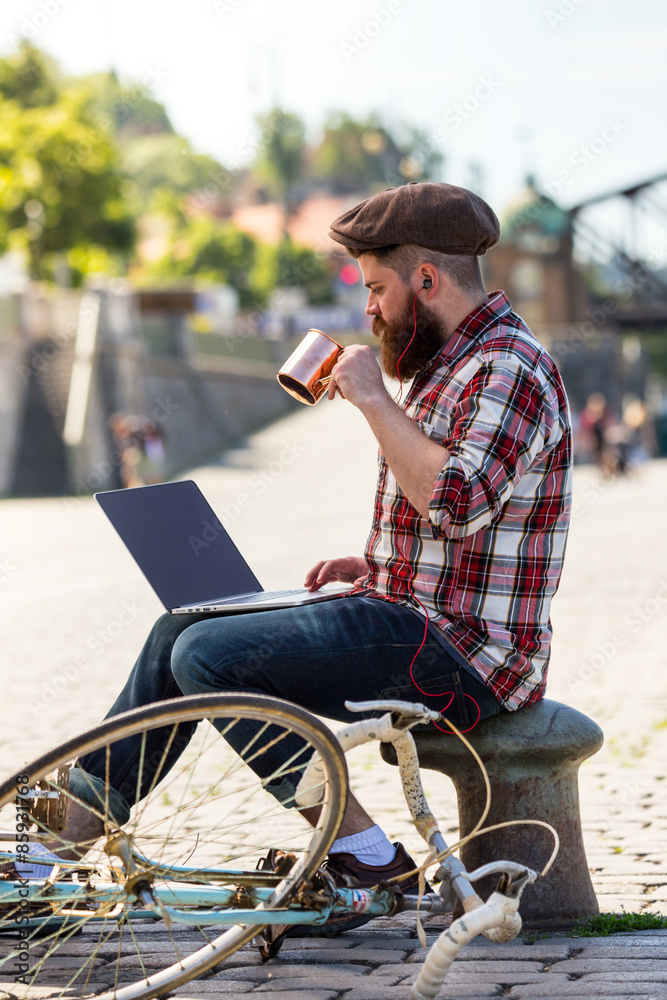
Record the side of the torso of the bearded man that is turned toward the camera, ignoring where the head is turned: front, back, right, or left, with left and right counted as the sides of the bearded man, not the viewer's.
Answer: left

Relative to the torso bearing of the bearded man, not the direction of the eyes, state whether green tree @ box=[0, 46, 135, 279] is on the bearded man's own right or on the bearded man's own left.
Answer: on the bearded man's own right

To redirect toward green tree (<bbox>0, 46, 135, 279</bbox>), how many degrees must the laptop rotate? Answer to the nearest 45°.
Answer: approximately 135° to its left

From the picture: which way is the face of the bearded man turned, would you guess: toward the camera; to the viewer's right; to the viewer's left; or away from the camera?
to the viewer's left

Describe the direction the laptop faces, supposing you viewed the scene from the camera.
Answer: facing the viewer and to the right of the viewer
